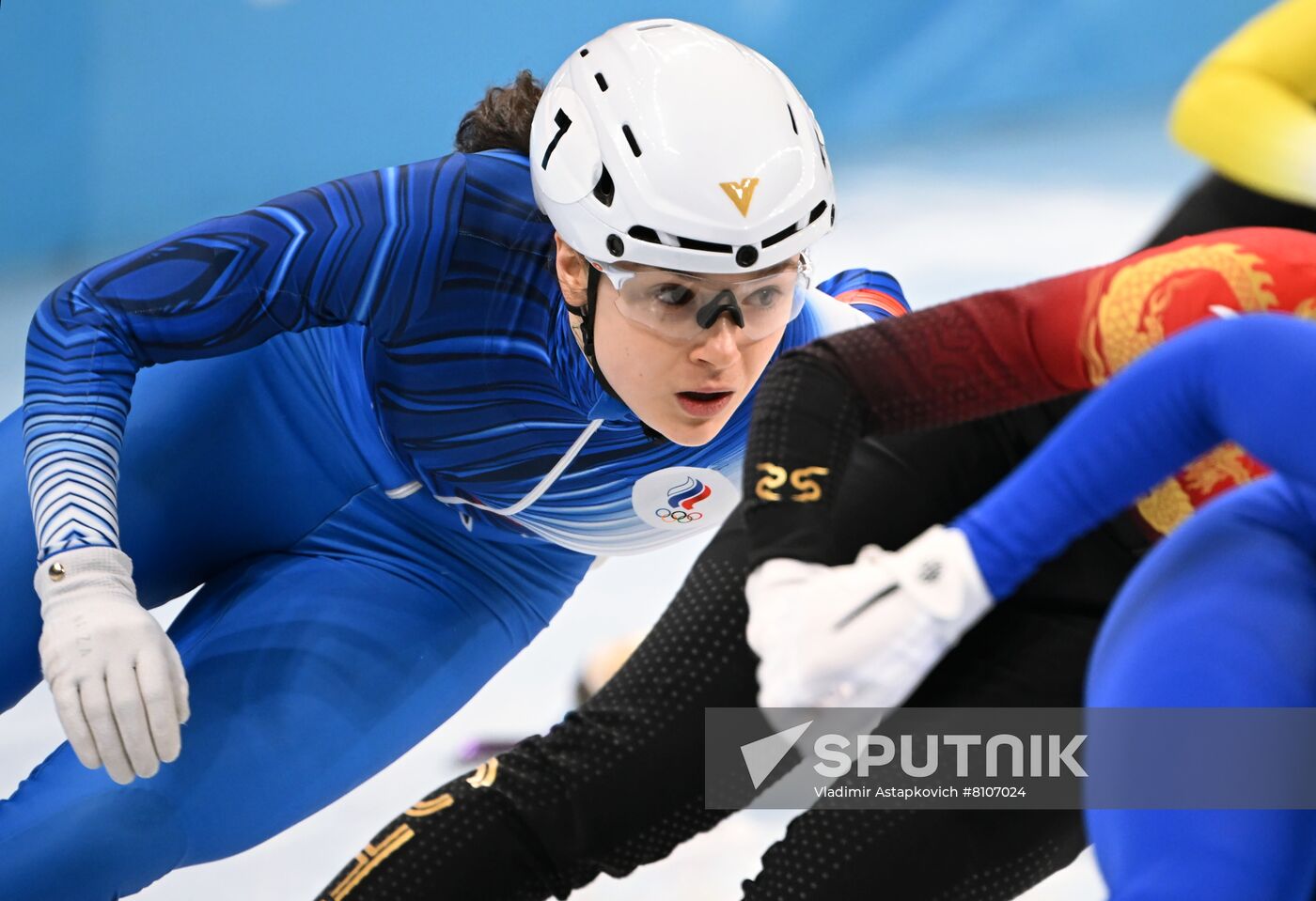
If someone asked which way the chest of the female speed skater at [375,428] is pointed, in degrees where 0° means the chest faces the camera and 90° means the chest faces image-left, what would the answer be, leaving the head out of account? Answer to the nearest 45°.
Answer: approximately 315°

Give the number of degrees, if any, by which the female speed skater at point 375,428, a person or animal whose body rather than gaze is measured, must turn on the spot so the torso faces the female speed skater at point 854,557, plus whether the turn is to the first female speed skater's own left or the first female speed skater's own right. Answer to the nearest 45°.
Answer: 0° — they already face them
